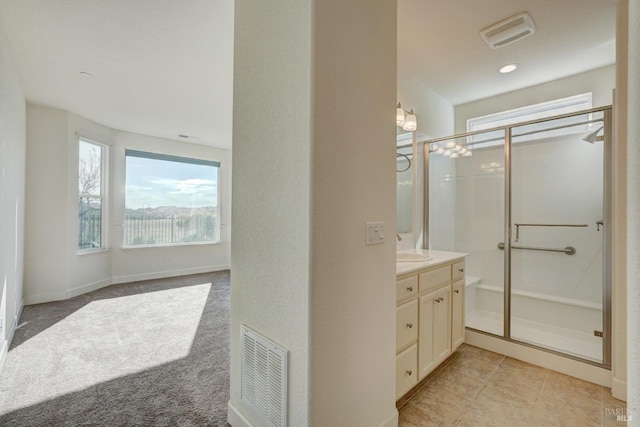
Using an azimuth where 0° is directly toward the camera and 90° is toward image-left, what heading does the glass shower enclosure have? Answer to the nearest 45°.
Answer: approximately 45°

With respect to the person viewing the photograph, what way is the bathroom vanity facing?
facing the viewer and to the right of the viewer

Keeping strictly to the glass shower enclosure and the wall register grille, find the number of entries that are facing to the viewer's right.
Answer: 0

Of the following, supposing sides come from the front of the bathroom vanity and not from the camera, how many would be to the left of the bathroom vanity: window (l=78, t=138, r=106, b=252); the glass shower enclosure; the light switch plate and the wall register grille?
1

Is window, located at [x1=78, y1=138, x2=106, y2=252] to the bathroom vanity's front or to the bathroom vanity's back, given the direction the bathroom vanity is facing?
to the back

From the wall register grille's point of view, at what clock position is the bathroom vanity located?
The bathroom vanity is roughly at 7 o'clock from the wall register grille.

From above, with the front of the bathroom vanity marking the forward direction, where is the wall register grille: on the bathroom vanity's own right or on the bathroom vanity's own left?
on the bathroom vanity's own right
